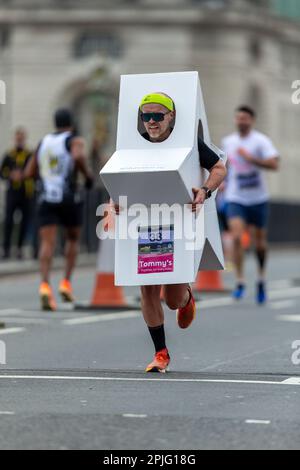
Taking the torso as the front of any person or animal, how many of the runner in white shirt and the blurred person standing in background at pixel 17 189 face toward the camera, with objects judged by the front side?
2

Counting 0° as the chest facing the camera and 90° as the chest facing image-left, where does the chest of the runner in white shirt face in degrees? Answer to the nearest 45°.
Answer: approximately 0°

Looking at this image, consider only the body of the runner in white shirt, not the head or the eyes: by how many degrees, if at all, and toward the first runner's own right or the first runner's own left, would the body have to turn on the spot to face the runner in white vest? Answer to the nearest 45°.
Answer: approximately 45° to the first runner's own right

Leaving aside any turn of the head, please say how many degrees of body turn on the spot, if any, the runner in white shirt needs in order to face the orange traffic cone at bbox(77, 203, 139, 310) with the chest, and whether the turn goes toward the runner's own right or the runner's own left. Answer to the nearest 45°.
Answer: approximately 45° to the runner's own right

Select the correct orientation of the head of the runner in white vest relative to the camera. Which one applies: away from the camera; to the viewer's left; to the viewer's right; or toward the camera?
away from the camera

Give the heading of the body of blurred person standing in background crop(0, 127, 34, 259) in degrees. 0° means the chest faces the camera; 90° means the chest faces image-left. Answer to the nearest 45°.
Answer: approximately 0°
